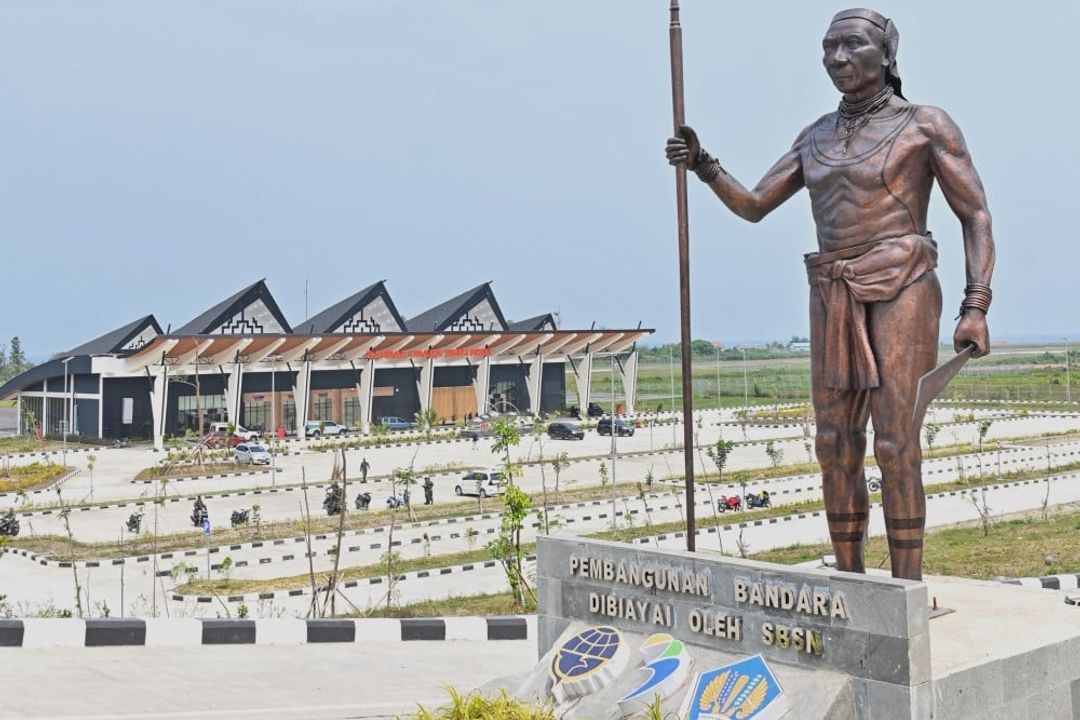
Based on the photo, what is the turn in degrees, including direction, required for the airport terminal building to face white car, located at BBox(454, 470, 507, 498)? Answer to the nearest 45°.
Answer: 0° — it already faces it

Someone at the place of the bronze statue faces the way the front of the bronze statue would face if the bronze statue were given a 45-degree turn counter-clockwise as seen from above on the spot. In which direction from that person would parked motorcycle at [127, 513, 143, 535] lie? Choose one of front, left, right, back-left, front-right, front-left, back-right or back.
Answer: back-right

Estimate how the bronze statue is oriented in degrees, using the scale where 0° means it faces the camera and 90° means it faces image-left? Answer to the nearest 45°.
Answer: approximately 45°

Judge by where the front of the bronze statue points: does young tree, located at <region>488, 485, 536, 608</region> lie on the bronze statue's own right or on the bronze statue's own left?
on the bronze statue's own right

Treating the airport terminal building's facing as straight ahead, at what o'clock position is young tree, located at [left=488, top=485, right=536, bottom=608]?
The young tree is roughly at 1 o'clock from the airport terminal building.

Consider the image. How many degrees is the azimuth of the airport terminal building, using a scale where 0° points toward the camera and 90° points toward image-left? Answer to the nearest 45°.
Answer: approximately 315°

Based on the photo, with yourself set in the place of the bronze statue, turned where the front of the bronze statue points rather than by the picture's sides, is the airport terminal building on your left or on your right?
on your right
